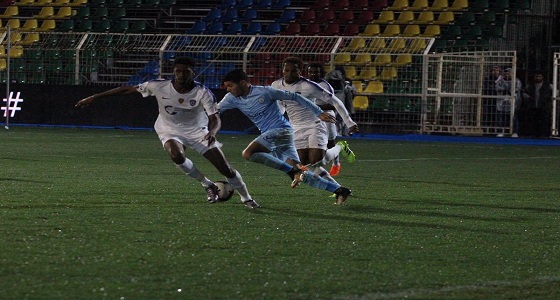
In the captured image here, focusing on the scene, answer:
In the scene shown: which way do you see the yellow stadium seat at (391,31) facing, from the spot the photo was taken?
facing the viewer and to the left of the viewer

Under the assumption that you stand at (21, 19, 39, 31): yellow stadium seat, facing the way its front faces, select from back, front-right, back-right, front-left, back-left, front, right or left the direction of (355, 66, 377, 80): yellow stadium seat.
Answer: left

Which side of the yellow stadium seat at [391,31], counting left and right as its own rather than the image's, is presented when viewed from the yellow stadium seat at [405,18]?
back

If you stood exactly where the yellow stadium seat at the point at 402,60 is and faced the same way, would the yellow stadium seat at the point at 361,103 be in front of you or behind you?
in front

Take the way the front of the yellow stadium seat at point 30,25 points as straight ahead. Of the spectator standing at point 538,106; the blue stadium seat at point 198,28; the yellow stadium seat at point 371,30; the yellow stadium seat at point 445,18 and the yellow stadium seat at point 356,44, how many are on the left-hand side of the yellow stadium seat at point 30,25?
5

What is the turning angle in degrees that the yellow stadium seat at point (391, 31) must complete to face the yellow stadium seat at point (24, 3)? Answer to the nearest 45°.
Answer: approximately 45° to its right

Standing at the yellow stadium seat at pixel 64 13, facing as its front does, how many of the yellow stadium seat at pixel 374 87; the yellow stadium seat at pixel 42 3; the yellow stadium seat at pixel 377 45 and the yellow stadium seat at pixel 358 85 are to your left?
3

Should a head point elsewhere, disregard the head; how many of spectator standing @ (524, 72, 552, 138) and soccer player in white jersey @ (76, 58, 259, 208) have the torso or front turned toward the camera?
2

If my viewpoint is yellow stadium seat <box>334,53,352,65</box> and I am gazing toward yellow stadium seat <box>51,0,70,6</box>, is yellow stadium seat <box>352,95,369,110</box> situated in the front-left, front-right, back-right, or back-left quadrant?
back-left

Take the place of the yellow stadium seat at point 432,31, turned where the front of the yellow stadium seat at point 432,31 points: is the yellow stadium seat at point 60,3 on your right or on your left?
on your right

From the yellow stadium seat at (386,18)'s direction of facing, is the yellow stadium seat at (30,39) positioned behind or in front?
in front

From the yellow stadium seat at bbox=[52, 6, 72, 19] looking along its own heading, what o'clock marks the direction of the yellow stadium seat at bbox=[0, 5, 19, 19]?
the yellow stadium seat at bbox=[0, 5, 19, 19] is roughly at 2 o'clock from the yellow stadium seat at bbox=[52, 6, 72, 19].

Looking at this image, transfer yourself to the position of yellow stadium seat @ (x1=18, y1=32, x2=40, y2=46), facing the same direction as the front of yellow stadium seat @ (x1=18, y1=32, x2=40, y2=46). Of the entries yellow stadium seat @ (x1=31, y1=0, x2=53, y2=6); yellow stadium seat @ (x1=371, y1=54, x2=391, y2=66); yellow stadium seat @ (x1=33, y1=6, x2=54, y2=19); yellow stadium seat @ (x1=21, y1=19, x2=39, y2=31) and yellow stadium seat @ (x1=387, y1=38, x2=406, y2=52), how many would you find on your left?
2
